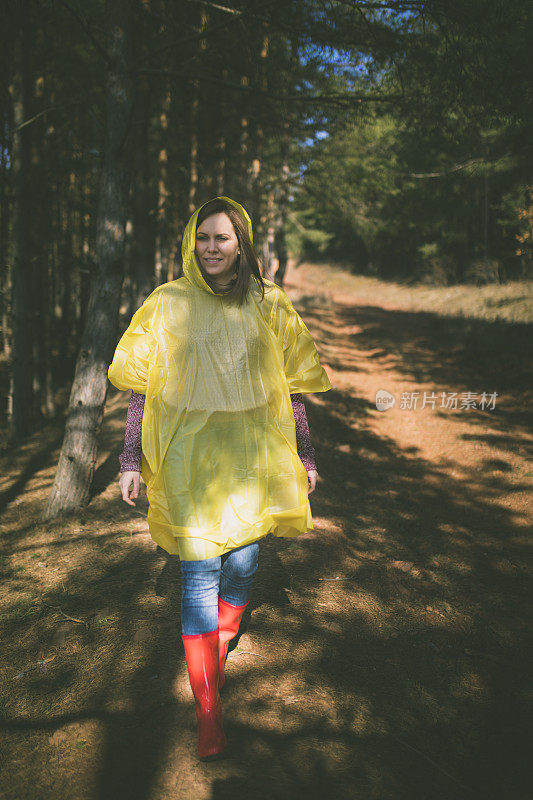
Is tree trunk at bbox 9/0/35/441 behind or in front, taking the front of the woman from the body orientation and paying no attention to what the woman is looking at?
behind

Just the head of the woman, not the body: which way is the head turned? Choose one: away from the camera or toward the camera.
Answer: toward the camera

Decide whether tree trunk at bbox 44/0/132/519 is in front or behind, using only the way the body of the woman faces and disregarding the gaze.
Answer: behind

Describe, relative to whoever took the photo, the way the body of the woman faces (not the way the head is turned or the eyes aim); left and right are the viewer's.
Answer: facing the viewer
